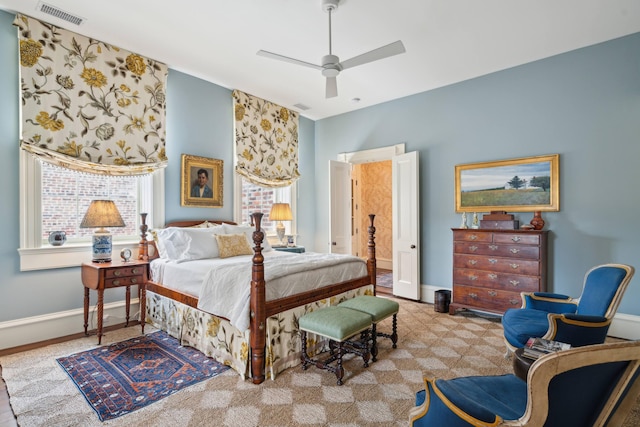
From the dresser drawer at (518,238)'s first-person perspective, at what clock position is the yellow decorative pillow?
The yellow decorative pillow is roughly at 2 o'clock from the dresser drawer.

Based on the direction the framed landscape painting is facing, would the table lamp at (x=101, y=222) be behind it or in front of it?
in front

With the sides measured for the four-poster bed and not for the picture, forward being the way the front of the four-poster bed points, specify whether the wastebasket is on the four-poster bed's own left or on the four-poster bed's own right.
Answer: on the four-poster bed's own left

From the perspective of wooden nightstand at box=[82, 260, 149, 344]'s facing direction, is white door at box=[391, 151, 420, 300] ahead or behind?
ahead

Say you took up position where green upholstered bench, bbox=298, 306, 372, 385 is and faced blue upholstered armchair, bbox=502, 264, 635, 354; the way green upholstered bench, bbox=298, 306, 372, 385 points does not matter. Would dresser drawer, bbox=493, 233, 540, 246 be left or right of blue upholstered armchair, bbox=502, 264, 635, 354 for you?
left

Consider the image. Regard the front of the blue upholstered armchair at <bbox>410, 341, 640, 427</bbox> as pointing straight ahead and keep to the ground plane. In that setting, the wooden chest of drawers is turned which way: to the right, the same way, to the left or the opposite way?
to the left

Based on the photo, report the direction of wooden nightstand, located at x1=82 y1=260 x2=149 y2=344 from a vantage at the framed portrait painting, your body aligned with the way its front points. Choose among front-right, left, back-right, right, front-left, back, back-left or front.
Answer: right

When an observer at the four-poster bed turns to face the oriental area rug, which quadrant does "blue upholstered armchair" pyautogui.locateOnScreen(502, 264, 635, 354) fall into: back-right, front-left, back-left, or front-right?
back-left

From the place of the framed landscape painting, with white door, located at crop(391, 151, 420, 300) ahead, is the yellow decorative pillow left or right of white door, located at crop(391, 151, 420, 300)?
left

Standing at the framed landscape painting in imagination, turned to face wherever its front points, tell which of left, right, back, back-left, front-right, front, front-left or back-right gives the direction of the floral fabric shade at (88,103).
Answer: front

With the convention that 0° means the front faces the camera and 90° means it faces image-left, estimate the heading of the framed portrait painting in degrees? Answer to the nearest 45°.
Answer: approximately 315°

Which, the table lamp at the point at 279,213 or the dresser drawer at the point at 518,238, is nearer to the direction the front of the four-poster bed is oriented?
the dresser drawer

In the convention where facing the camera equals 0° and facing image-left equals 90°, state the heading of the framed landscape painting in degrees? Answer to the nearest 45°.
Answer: approximately 45°
